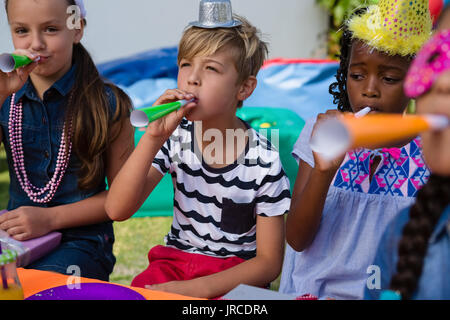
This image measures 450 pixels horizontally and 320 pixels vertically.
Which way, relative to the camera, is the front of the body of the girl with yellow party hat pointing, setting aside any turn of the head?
toward the camera

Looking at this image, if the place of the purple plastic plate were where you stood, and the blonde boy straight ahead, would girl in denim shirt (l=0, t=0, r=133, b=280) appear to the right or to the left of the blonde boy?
left

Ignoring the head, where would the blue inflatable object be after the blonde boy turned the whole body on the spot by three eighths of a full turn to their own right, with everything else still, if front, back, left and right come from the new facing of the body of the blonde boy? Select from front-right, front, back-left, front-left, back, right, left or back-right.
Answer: front

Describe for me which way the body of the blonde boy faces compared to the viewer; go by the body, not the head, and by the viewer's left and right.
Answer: facing the viewer and to the left of the viewer

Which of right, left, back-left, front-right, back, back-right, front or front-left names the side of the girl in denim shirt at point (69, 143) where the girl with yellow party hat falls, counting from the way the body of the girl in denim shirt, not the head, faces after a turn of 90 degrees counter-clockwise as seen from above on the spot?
front

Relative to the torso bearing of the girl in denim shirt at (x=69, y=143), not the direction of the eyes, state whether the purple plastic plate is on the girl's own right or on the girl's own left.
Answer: on the girl's own left

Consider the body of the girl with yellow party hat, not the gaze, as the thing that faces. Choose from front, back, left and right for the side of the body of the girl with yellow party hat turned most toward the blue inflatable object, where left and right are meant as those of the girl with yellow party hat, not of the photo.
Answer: back

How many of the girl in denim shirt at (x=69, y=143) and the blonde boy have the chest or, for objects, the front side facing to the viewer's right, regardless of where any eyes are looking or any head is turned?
0

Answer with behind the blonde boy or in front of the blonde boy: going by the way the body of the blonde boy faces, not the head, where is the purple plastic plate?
in front
